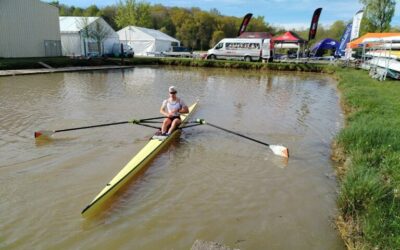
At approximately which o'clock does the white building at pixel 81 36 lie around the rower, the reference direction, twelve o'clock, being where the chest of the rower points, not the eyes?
The white building is roughly at 4 o'clock from the rower.

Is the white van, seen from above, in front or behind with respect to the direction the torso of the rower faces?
behind

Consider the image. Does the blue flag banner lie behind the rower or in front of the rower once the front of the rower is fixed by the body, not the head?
behind

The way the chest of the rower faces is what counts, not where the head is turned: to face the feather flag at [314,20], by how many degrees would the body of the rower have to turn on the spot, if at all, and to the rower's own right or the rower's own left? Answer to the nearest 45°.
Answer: approximately 180°

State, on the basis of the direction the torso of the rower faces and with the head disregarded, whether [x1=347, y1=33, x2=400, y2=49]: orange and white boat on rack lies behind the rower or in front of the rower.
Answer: behind

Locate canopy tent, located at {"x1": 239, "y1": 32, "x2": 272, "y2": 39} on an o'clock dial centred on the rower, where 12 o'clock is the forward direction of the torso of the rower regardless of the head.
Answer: The canopy tent is roughly at 5 o'clock from the rower.

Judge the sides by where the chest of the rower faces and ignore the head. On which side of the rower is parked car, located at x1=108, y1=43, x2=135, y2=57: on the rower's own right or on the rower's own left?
on the rower's own right

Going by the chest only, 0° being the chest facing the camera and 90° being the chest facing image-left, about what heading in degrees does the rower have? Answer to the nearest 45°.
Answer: approximately 45°

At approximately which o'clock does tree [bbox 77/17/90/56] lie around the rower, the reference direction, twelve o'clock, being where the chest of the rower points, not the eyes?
The tree is roughly at 4 o'clock from the rower.

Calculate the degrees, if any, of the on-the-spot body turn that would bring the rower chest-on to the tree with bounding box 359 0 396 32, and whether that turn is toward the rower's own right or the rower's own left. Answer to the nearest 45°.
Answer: approximately 180°
